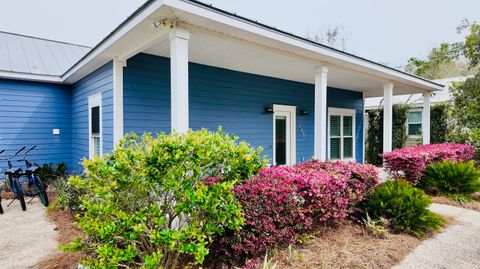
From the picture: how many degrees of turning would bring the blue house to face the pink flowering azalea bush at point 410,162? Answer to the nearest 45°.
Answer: approximately 45° to its left

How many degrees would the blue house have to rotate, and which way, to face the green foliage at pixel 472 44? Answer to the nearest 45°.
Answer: approximately 45° to its left

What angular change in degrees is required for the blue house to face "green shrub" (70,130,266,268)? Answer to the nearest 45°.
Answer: approximately 45° to its right

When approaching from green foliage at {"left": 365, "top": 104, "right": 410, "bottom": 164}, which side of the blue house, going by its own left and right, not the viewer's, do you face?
left

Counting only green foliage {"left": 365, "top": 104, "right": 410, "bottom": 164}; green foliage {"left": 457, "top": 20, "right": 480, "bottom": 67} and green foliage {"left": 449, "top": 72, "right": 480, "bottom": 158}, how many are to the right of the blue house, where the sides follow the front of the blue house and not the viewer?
0

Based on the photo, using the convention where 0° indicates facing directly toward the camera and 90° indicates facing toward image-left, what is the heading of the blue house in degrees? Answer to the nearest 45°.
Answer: approximately 315°

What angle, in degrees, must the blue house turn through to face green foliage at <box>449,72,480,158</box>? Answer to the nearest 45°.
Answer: approximately 45° to its left

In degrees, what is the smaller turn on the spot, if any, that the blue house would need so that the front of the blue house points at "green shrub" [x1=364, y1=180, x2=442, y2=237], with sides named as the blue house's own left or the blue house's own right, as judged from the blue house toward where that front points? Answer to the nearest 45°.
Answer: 0° — it already faces it

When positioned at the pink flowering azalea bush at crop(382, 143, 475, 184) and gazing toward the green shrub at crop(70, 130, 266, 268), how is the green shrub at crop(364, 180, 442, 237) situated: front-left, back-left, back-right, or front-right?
front-left

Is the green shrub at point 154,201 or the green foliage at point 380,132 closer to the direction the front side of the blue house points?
the green shrub

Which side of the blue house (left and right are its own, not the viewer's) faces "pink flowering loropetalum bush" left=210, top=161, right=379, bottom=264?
front
